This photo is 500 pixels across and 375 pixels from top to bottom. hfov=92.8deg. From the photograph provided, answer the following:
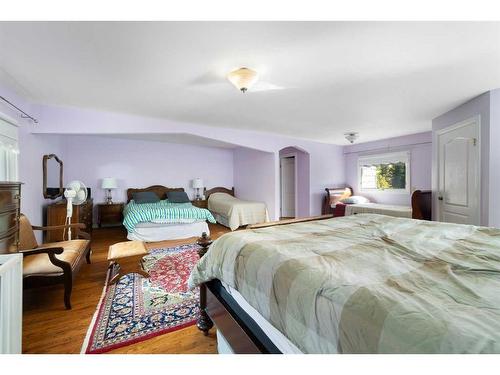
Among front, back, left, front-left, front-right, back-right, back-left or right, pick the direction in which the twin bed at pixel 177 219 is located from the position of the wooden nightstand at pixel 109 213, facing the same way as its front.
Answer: front-left

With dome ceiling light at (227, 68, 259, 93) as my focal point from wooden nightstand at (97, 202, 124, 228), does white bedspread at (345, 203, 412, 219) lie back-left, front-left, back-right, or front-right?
front-left

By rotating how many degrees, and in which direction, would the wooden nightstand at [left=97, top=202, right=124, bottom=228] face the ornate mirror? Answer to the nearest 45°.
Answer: approximately 45° to its right

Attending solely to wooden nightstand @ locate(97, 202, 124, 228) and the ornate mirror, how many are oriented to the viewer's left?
0

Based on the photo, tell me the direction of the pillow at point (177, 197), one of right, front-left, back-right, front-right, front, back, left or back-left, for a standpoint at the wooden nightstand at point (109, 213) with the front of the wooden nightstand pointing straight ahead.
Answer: left

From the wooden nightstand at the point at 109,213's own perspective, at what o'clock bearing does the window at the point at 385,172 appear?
The window is roughly at 10 o'clock from the wooden nightstand.

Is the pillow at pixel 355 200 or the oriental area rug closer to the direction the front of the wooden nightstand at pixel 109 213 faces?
the oriental area rug

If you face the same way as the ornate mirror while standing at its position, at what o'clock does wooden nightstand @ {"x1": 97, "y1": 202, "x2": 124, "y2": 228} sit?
The wooden nightstand is roughly at 9 o'clock from the ornate mirror.

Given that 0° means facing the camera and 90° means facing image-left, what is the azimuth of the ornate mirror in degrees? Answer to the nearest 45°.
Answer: approximately 315°

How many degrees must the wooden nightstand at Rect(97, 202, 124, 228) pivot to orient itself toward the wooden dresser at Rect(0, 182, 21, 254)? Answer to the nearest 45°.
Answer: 0° — it already faces it

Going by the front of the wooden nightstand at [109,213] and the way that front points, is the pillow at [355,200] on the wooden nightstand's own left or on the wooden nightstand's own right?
on the wooden nightstand's own left

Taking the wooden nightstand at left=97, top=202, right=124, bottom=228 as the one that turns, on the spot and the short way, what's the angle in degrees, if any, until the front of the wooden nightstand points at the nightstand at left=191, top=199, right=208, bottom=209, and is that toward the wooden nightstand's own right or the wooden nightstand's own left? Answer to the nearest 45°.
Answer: approximately 90° to the wooden nightstand's own left

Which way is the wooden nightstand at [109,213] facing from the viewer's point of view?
toward the camera

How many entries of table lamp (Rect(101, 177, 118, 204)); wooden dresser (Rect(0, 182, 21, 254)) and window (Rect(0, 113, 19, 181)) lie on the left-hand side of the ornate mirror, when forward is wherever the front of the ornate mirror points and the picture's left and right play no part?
1

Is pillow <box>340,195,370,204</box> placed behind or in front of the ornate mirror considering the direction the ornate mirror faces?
in front
